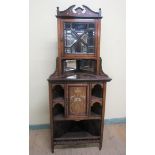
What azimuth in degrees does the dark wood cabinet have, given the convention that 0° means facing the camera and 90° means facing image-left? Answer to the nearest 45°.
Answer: approximately 0°
